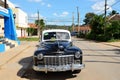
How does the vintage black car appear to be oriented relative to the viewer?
toward the camera
